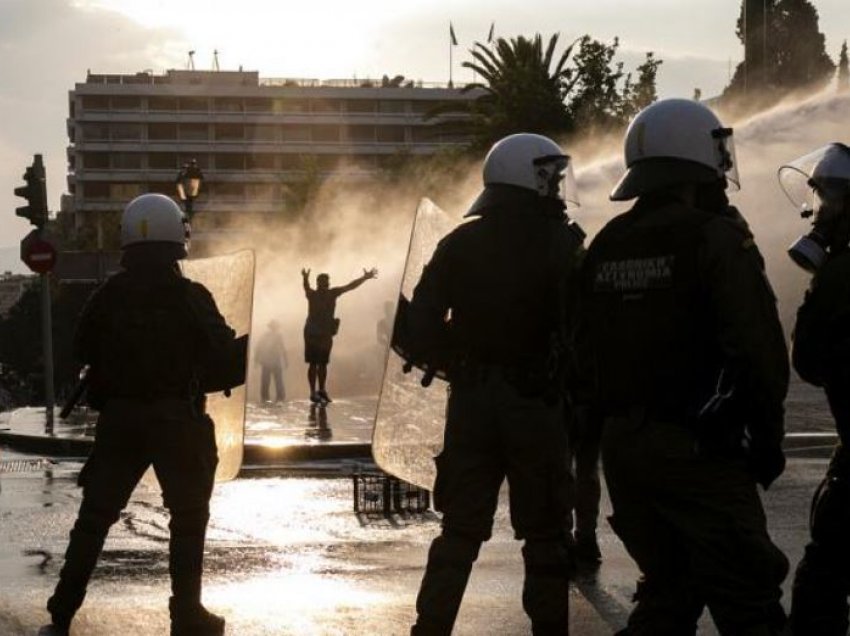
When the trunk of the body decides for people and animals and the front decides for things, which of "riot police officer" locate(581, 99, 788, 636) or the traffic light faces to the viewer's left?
the traffic light

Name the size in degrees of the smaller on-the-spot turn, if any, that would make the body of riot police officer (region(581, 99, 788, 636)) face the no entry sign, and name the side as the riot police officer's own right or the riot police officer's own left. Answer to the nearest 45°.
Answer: approximately 90° to the riot police officer's own left

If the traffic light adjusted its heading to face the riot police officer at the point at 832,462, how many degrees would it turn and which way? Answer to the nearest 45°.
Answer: approximately 90° to its left

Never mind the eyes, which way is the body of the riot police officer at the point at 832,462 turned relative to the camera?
to the viewer's left

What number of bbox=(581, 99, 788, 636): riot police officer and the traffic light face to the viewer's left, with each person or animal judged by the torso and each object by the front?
1

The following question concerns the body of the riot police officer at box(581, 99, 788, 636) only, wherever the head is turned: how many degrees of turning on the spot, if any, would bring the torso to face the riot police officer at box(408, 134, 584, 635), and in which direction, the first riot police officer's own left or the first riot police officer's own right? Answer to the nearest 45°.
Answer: approximately 90° to the first riot police officer's own left

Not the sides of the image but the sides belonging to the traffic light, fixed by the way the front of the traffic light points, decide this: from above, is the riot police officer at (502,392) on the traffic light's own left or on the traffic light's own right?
on the traffic light's own left

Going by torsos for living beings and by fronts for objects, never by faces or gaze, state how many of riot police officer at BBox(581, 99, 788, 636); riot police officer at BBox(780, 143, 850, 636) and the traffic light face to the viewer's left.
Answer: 2

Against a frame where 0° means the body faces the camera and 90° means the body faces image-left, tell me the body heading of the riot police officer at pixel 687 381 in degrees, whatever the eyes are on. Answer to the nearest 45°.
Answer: approximately 225°

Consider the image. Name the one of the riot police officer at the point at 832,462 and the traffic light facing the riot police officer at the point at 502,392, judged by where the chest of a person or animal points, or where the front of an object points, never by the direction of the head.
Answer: the riot police officer at the point at 832,462

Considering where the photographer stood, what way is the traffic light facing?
facing to the left of the viewer

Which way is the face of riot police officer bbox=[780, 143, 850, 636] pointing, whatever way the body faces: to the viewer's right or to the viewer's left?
to the viewer's left
